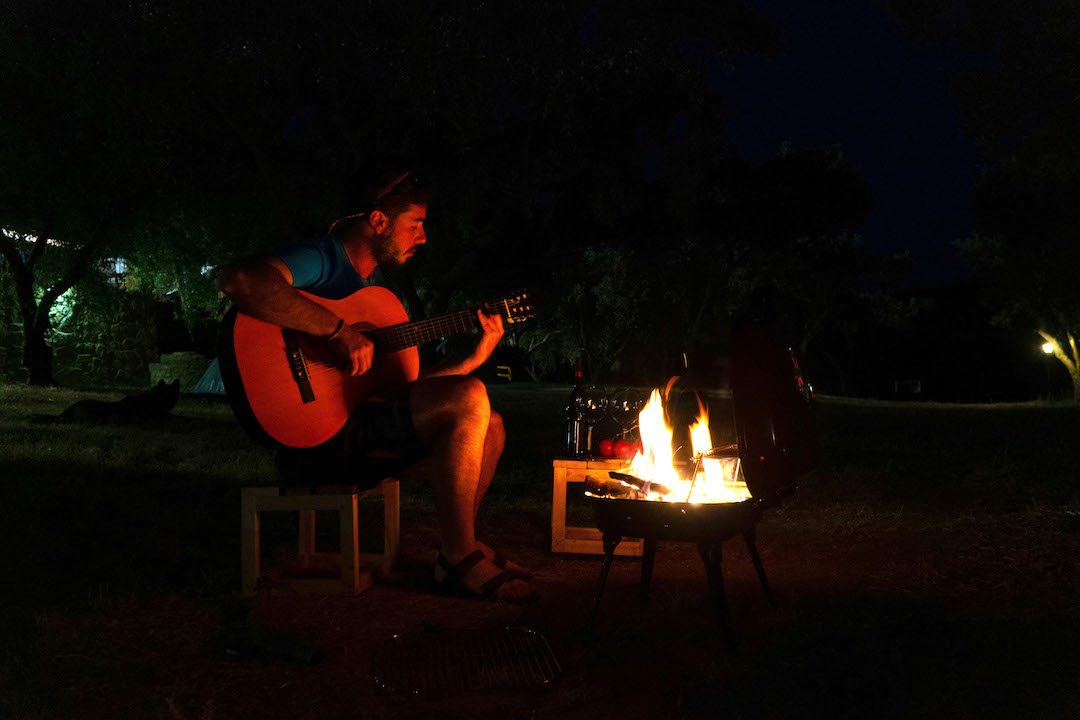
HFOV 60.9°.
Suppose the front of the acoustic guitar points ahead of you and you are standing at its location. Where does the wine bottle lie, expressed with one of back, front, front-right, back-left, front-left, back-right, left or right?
left

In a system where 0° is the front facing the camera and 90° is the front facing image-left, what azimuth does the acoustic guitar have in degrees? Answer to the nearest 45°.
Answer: approximately 315°

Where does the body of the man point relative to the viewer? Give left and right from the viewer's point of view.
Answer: facing to the right of the viewer

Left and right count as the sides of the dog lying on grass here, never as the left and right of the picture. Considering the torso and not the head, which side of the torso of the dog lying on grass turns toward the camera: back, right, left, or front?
right

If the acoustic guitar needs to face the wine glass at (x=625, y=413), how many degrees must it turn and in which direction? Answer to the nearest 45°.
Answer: approximately 90° to its left

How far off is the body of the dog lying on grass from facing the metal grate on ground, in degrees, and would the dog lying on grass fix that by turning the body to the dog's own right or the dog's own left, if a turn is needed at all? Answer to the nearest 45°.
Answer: approximately 90° to the dog's own right

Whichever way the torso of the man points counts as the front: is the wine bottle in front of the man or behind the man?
in front

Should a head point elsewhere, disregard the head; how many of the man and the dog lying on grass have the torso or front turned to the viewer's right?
2

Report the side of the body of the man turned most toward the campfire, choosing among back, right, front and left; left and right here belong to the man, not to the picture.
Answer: front

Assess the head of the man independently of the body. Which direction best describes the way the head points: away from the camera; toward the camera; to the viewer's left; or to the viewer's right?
to the viewer's right

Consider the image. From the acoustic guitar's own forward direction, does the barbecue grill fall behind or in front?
in front
